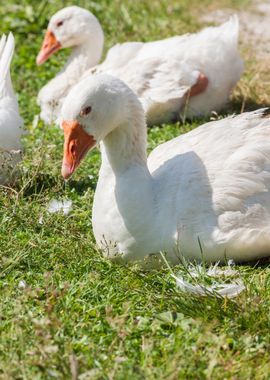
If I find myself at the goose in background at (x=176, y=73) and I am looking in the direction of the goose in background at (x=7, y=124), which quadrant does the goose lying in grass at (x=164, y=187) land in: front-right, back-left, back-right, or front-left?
front-left

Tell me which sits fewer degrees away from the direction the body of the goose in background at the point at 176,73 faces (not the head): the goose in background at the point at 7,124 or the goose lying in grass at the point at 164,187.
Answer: the goose in background

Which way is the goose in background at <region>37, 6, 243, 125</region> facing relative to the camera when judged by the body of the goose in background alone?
to the viewer's left

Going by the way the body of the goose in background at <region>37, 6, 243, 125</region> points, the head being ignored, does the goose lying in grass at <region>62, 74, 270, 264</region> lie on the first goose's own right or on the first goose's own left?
on the first goose's own left

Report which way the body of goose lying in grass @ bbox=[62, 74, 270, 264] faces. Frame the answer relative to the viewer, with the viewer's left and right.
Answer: facing the viewer and to the left of the viewer

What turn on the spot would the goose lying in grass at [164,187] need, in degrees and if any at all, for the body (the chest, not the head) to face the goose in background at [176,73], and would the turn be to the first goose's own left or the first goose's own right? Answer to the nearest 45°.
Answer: approximately 135° to the first goose's own right

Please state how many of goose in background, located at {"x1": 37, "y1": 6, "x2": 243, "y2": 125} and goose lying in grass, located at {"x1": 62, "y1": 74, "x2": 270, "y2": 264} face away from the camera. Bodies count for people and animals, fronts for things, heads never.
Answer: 0

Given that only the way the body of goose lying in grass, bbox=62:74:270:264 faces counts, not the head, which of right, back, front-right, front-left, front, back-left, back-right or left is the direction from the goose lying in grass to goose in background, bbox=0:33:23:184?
right
